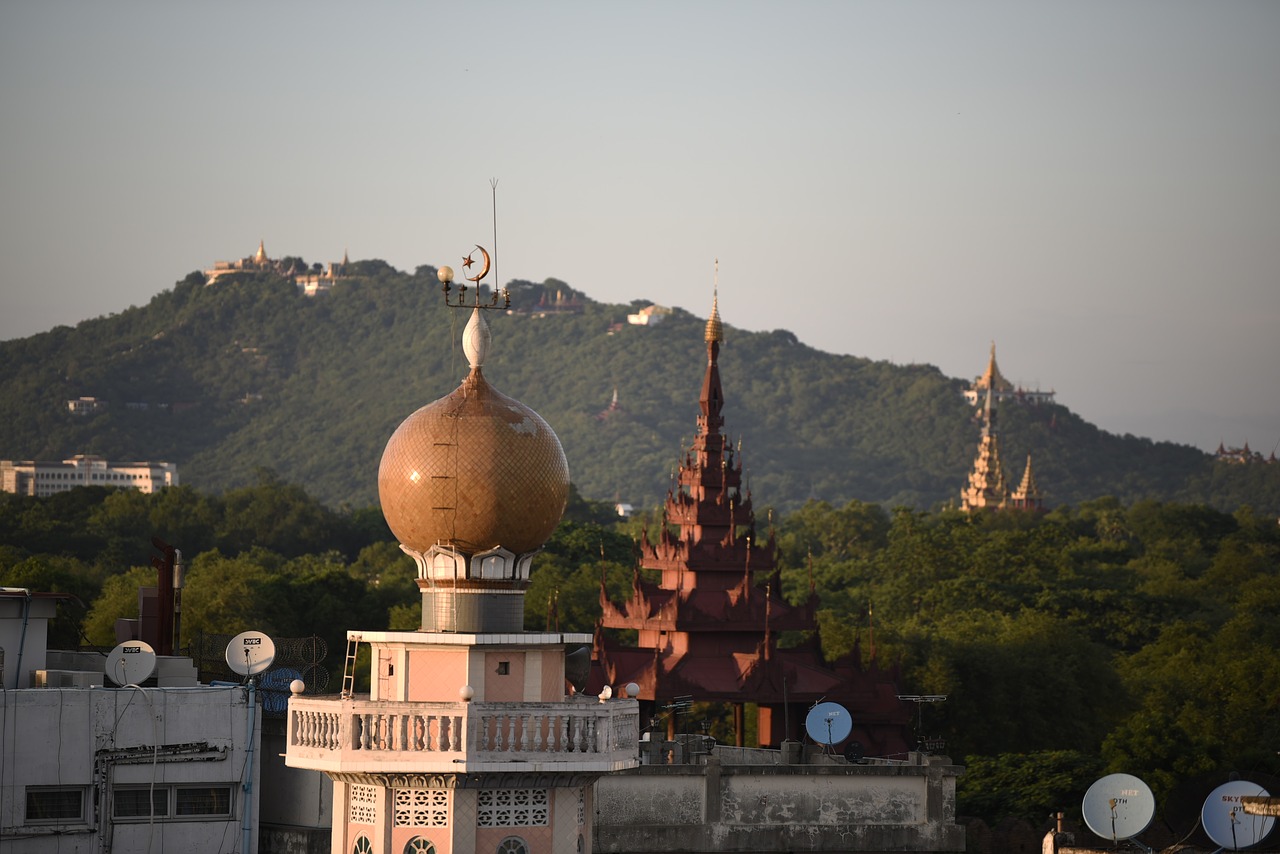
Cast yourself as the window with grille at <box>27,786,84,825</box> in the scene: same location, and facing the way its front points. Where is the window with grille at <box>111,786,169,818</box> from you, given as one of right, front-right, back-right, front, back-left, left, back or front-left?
left

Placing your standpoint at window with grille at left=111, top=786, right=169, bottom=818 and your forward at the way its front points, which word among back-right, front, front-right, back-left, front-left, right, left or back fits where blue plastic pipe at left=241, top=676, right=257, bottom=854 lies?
front-left

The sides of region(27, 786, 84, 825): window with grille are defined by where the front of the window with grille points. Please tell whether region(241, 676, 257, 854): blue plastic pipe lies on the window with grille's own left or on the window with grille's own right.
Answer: on the window with grille's own left

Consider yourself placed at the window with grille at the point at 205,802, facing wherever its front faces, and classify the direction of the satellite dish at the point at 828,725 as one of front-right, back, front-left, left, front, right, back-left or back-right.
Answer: back-left

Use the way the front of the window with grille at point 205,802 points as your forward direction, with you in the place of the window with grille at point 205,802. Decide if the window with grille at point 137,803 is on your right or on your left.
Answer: on your right

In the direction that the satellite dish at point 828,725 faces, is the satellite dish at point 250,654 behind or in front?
in front

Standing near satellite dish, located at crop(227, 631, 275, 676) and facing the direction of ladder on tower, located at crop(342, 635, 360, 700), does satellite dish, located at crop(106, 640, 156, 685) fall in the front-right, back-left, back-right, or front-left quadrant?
back-right
